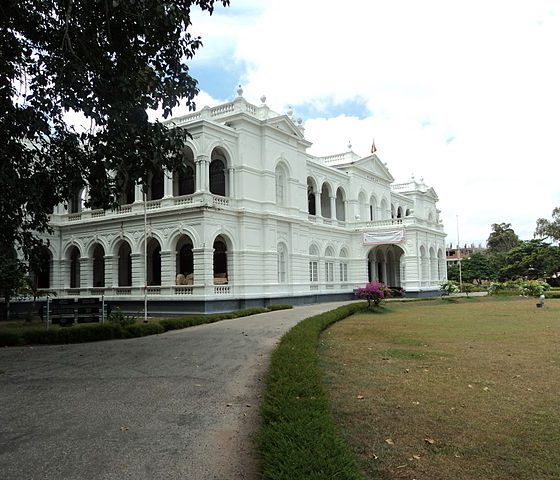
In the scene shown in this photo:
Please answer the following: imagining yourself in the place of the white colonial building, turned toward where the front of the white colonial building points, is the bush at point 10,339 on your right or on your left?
on your right

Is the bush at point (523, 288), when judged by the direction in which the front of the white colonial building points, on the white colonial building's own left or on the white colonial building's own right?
on the white colonial building's own left

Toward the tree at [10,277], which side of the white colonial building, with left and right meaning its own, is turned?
right

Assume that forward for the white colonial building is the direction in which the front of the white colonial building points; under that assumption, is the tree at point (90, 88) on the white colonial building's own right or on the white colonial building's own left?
on the white colonial building's own right

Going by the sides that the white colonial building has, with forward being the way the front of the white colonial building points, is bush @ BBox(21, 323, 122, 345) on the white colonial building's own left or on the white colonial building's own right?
on the white colonial building's own right

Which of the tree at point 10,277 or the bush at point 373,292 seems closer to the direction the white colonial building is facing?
the bush

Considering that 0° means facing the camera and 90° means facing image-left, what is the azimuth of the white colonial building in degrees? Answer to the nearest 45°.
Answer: approximately 315°
